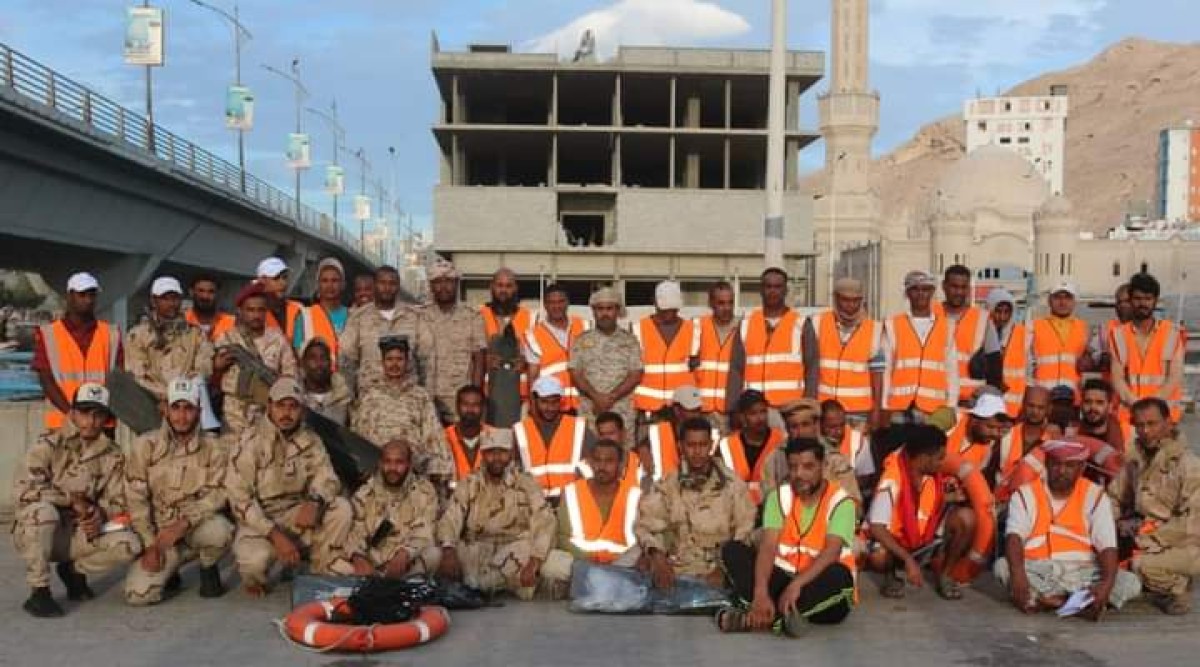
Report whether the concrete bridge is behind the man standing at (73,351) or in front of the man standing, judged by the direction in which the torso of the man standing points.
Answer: behind

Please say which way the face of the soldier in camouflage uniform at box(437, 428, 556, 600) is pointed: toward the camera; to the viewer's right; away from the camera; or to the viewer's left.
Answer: toward the camera

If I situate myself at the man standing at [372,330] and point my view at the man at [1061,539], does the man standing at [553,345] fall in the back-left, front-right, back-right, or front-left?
front-left

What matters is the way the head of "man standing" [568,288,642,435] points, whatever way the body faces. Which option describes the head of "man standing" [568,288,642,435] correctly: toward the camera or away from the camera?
toward the camera

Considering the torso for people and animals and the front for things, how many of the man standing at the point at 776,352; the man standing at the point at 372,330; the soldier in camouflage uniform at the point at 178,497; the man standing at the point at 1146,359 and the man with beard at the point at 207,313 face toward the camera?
5

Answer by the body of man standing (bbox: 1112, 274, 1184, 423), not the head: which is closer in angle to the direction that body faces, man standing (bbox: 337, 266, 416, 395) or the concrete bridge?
the man standing

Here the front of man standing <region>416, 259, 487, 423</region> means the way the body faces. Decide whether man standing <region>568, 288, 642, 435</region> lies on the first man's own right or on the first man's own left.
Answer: on the first man's own left

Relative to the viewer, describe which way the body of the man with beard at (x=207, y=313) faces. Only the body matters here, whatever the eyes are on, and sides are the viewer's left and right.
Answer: facing the viewer

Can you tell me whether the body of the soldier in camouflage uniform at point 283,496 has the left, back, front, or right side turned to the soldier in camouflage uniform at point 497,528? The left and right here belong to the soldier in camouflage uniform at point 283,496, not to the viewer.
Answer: left

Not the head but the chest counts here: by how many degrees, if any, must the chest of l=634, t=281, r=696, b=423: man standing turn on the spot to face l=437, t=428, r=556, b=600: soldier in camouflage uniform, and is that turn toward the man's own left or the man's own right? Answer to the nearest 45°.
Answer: approximately 45° to the man's own right

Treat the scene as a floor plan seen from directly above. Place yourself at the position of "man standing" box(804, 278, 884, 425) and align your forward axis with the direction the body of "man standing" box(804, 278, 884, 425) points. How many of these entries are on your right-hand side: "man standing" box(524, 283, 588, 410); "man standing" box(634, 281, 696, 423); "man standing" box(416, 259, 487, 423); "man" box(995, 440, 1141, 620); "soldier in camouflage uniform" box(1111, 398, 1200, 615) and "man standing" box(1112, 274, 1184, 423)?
3

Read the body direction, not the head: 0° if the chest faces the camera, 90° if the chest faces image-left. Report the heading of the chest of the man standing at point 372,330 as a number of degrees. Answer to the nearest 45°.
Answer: approximately 0°

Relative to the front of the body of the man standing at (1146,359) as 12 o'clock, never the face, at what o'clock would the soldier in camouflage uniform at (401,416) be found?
The soldier in camouflage uniform is roughly at 2 o'clock from the man standing.

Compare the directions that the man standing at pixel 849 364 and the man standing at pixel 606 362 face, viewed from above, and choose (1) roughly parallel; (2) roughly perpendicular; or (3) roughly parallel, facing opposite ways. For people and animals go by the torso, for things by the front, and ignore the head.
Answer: roughly parallel

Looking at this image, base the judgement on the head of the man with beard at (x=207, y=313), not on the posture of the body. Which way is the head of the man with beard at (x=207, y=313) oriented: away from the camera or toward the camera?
toward the camera

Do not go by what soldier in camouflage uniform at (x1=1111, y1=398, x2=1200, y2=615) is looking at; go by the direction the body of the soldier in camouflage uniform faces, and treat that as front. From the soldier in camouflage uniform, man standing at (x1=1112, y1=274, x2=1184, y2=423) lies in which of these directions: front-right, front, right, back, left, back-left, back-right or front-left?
back-right

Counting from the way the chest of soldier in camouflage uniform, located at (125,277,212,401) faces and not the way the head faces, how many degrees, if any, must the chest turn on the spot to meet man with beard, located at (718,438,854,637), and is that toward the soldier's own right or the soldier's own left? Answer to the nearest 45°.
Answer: approximately 45° to the soldier's own left

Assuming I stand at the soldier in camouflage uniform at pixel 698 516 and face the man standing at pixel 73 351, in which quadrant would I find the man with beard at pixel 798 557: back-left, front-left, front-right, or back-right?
back-left

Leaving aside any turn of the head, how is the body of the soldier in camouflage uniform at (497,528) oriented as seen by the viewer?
toward the camera
